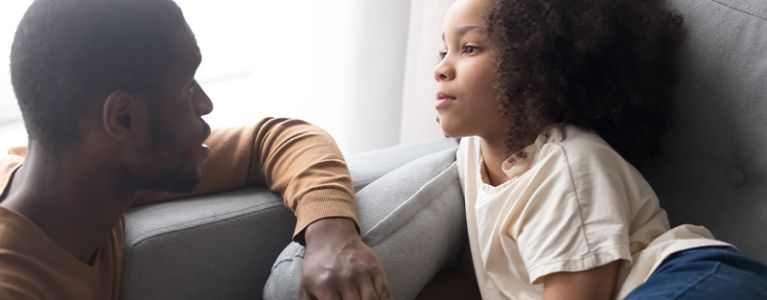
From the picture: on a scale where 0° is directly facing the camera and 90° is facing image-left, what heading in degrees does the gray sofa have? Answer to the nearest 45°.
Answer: approximately 45°

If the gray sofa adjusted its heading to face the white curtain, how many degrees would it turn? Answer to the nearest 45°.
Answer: approximately 90° to its right
